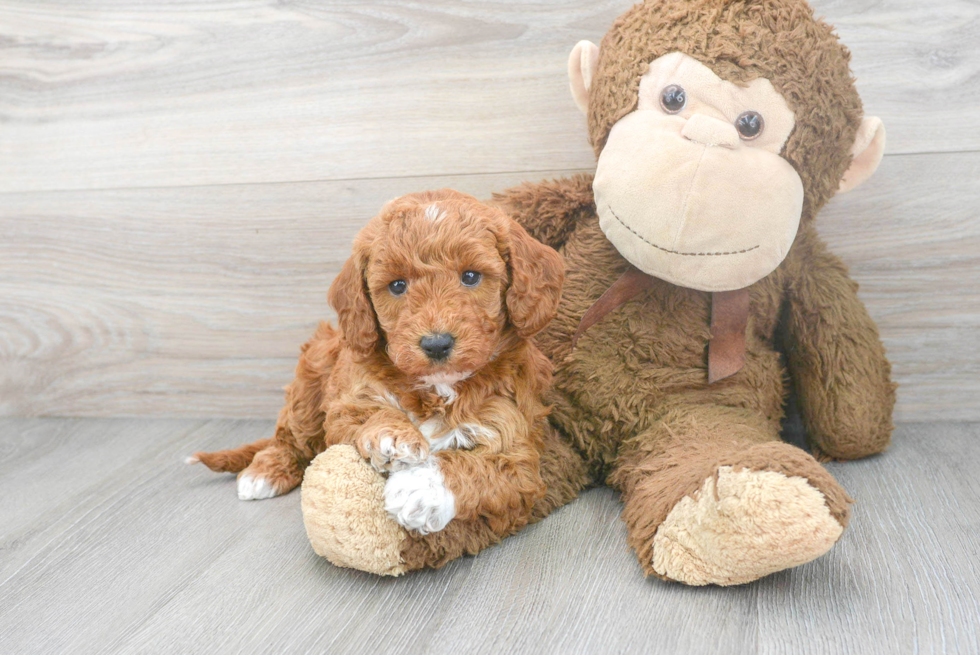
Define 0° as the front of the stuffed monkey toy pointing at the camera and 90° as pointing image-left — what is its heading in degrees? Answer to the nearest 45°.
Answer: approximately 0°

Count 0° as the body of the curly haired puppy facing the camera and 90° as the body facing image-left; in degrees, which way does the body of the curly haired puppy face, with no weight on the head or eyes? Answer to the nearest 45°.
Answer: approximately 315°
